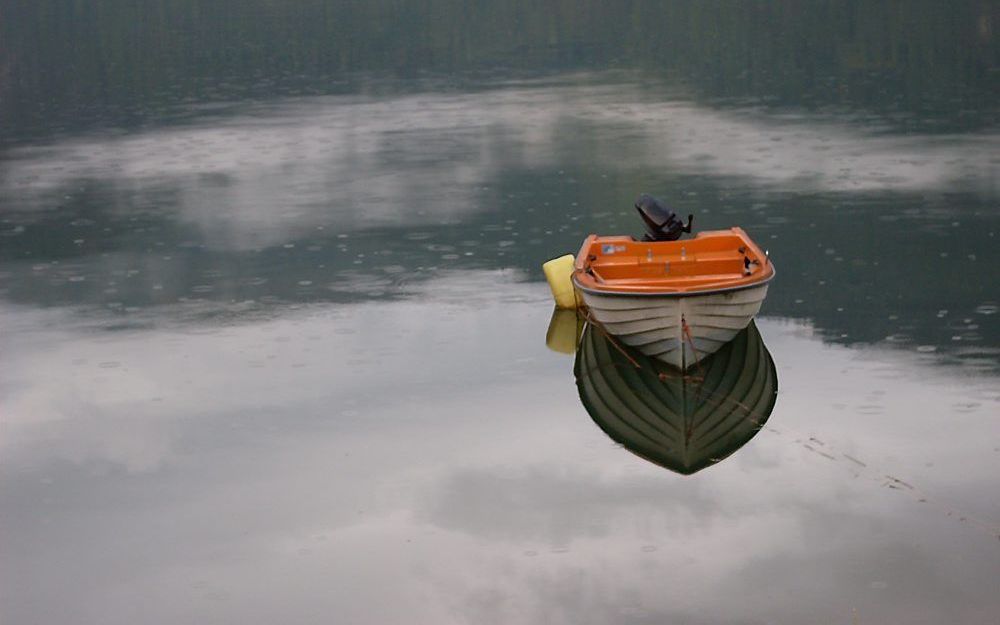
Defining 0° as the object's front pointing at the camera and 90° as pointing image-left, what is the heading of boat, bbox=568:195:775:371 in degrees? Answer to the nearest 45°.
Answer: approximately 0°
